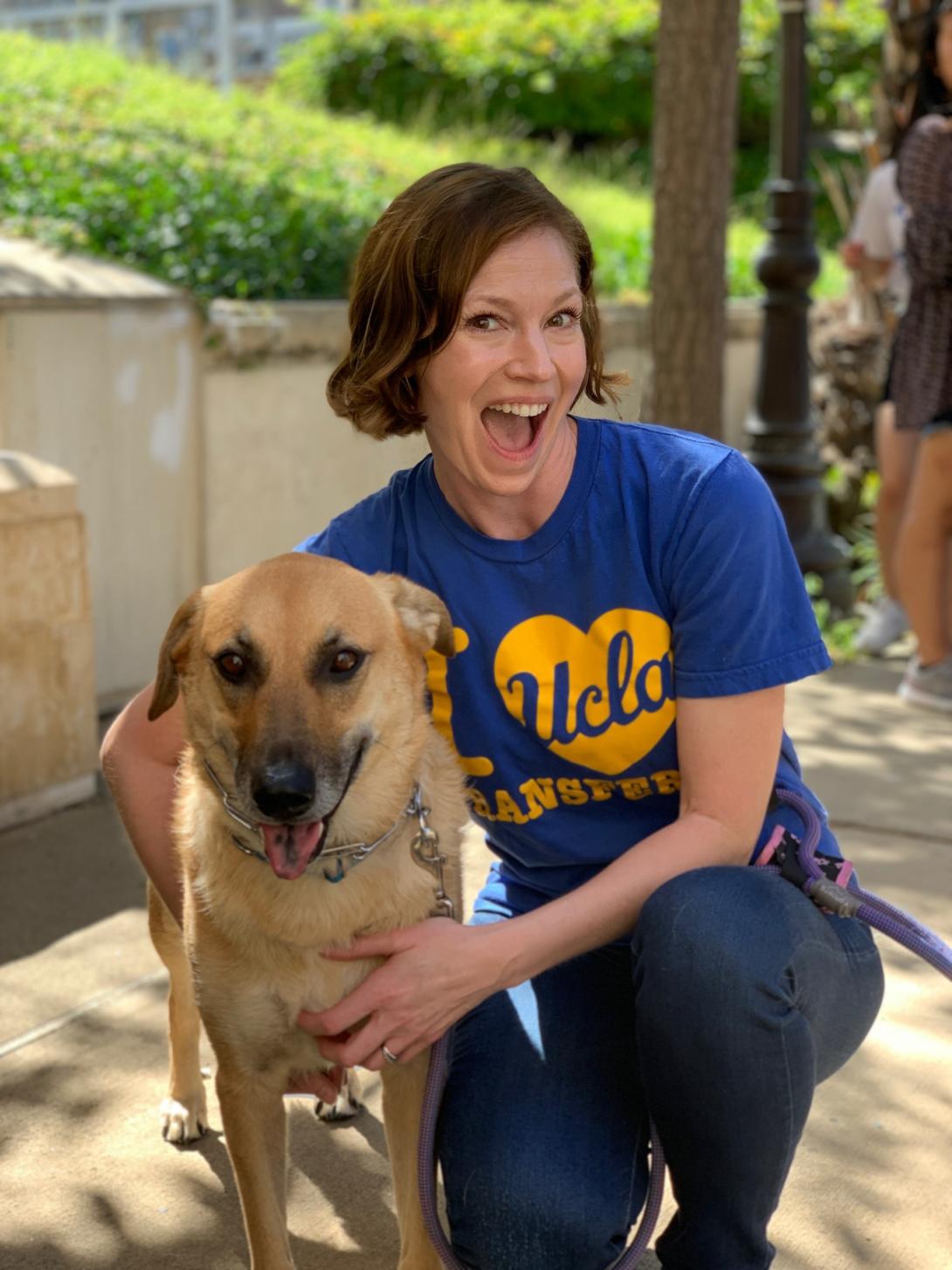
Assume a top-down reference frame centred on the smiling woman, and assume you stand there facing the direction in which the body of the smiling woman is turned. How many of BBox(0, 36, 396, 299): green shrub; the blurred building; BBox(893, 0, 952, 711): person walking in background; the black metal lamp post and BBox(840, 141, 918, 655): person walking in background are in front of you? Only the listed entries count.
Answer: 0

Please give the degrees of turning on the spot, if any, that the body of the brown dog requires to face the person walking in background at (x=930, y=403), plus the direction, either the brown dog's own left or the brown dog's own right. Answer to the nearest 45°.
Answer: approximately 135° to the brown dog's own left

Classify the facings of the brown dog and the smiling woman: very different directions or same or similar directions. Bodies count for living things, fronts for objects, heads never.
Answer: same or similar directions

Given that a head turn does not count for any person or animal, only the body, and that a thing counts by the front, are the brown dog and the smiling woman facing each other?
no

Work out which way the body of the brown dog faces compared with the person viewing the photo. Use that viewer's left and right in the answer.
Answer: facing the viewer

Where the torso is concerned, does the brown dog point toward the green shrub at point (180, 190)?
no

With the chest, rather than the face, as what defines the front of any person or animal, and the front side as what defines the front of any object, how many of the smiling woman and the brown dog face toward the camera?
2

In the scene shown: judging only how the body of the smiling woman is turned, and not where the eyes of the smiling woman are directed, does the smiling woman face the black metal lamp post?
no

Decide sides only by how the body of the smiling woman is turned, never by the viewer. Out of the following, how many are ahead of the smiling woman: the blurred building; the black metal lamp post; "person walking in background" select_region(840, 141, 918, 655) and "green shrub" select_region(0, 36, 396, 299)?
0

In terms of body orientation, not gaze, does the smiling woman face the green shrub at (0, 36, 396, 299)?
no

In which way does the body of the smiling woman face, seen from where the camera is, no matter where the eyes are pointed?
toward the camera

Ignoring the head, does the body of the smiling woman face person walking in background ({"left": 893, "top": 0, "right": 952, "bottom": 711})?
no
